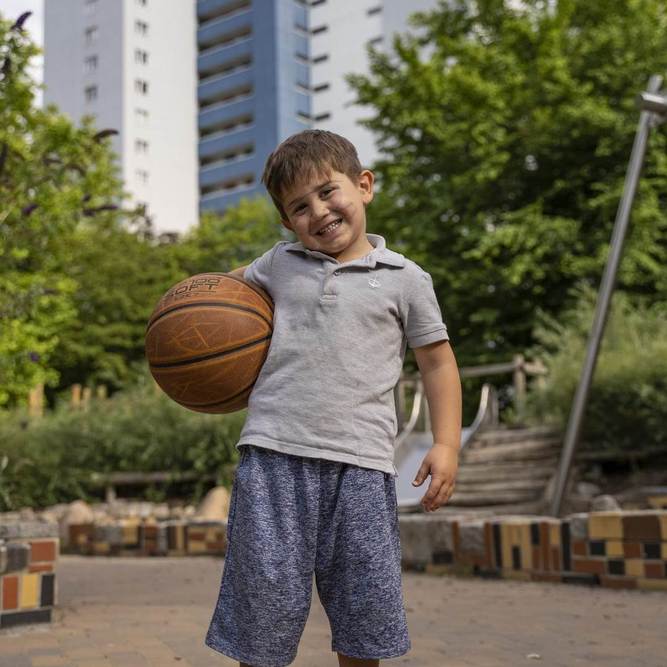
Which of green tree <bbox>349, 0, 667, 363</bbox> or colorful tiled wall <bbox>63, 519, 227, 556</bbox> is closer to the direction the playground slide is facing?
the colorful tiled wall

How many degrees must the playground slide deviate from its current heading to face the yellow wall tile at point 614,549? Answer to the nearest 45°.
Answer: approximately 45° to its left

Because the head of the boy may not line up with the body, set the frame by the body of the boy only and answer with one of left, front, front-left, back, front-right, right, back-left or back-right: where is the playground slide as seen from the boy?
back

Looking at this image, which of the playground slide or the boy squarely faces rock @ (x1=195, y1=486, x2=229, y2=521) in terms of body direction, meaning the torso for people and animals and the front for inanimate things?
the playground slide

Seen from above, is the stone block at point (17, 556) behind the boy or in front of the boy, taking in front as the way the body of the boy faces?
behind

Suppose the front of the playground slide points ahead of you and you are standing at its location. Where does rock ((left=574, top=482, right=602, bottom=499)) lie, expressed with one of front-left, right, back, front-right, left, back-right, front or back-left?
left

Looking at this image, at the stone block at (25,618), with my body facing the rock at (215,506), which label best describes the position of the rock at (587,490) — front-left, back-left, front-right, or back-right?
front-right

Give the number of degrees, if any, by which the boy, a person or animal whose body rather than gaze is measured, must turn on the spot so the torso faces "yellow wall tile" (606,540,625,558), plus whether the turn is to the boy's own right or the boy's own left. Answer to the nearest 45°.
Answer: approximately 135° to the boy's own left

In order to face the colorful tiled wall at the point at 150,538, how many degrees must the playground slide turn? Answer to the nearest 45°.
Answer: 0° — it already faces it

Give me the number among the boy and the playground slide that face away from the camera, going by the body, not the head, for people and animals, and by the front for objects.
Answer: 0

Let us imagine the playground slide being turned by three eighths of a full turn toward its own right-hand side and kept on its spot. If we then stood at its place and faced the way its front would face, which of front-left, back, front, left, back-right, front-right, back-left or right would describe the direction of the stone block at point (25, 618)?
back

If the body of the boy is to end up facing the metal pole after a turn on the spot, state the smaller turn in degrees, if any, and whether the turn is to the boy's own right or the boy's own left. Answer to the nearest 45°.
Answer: approximately 180°

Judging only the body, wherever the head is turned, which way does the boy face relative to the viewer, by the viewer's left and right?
facing the viewer

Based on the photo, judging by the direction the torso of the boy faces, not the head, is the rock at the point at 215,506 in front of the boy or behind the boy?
behind
